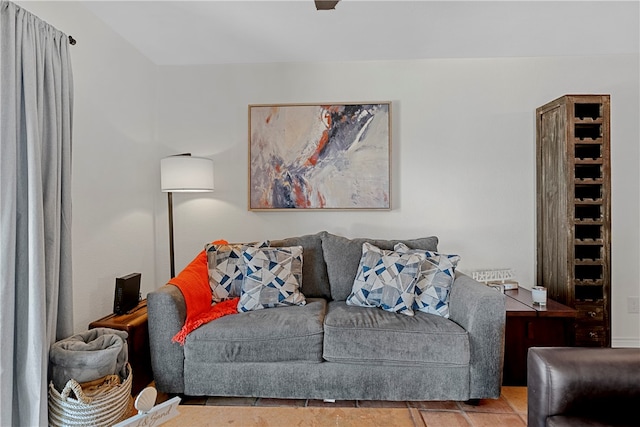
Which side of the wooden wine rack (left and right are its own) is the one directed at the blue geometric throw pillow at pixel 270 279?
right

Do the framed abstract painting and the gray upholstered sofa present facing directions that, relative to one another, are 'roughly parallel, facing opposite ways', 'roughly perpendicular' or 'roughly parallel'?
roughly parallel

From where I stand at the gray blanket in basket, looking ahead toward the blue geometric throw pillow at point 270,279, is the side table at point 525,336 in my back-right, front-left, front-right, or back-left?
front-right

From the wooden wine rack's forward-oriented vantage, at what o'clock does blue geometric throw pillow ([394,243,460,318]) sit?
The blue geometric throw pillow is roughly at 3 o'clock from the wooden wine rack.

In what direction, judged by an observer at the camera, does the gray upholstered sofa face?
facing the viewer

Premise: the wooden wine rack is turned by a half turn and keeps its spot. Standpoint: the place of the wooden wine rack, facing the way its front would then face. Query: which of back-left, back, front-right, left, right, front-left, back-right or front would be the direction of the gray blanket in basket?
left

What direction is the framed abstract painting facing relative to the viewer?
toward the camera

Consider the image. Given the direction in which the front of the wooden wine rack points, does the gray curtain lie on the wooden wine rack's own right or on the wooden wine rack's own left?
on the wooden wine rack's own right

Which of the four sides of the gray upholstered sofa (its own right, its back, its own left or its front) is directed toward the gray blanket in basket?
right

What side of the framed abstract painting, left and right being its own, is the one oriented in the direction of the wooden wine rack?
left

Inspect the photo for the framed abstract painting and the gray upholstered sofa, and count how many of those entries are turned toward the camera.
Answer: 2
